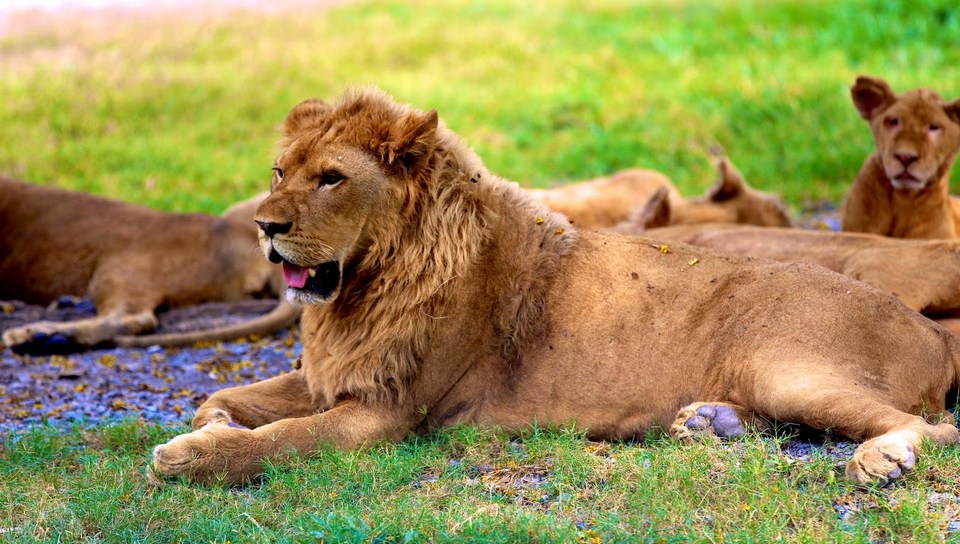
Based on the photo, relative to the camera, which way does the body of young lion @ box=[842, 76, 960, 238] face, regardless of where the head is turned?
toward the camera

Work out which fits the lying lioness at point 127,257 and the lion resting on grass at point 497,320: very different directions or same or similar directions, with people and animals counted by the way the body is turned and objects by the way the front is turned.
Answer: same or similar directions

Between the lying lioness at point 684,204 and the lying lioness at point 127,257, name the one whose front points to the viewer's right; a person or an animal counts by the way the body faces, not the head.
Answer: the lying lioness at point 684,204

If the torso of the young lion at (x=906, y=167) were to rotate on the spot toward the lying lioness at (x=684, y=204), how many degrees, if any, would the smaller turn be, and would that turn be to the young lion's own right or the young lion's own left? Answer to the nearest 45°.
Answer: approximately 135° to the young lion's own right

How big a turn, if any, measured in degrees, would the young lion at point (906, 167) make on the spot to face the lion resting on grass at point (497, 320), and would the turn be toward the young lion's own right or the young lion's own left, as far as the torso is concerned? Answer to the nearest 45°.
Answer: approximately 45° to the young lion's own right

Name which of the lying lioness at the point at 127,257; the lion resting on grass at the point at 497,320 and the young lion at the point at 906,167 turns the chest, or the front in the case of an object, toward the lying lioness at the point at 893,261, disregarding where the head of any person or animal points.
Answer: the young lion

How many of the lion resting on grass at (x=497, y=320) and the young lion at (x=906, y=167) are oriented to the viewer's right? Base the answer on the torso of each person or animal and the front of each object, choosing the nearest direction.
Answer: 0

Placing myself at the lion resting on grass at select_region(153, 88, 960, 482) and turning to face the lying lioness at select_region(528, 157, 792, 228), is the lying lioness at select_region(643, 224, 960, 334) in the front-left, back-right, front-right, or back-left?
front-right

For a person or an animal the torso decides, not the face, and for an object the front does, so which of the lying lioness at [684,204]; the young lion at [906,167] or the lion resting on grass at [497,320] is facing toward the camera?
the young lion

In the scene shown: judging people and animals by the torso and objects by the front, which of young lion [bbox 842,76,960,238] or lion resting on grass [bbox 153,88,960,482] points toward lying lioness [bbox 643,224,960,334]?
the young lion

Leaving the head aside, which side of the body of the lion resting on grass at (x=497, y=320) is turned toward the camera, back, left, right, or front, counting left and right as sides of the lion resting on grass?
left

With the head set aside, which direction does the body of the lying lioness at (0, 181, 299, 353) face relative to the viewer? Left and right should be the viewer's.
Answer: facing to the left of the viewer

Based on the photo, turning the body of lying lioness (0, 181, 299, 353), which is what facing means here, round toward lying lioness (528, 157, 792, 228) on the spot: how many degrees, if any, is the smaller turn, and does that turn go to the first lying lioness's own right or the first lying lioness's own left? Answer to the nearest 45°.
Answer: approximately 180°

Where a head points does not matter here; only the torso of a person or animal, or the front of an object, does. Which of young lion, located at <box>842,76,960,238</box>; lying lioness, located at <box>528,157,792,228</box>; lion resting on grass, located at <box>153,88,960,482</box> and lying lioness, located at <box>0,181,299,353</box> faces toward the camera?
the young lion

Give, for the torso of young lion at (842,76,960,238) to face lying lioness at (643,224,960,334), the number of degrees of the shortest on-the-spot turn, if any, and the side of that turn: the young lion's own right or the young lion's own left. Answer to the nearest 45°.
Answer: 0° — it already faces it

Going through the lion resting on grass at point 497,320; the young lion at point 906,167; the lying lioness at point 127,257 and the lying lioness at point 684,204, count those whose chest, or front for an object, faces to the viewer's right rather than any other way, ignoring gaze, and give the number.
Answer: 1

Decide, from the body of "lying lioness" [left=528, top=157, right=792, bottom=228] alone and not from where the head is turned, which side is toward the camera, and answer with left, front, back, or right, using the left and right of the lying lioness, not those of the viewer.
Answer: right

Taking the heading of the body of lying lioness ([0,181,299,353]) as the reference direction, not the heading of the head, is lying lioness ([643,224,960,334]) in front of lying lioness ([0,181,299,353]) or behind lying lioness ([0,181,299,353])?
behind

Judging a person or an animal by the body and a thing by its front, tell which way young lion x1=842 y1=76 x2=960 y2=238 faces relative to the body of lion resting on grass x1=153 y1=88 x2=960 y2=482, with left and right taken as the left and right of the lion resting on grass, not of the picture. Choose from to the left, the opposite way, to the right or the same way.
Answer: to the left

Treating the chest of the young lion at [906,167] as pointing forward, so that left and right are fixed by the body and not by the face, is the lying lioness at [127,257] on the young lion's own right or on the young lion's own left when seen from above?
on the young lion's own right

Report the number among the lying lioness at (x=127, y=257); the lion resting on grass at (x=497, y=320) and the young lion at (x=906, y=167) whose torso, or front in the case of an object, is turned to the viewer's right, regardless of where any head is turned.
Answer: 0

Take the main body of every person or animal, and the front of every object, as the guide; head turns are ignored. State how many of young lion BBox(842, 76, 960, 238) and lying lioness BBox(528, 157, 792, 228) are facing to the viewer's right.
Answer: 1

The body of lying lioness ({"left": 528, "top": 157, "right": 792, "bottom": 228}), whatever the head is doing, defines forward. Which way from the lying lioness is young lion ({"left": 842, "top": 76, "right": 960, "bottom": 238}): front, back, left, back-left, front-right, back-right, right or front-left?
front-right
